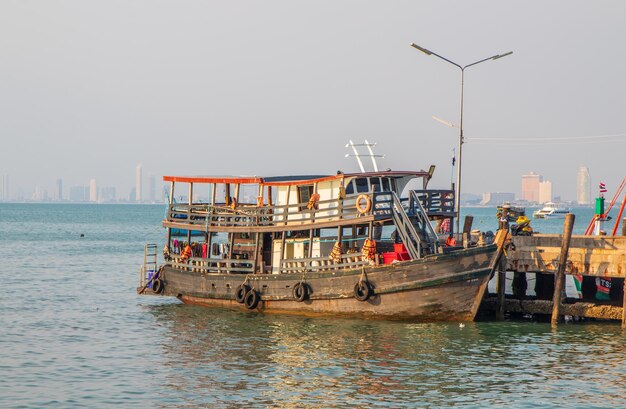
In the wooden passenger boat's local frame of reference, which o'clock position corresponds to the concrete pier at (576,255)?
The concrete pier is roughly at 11 o'clock from the wooden passenger boat.

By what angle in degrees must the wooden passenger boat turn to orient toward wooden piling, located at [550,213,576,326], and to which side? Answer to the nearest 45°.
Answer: approximately 45° to its left

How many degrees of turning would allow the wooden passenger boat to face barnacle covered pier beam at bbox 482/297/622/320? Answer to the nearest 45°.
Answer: approximately 45° to its left

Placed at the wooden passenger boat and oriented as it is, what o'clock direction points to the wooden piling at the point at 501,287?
The wooden piling is roughly at 11 o'clock from the wooden passenger boat.

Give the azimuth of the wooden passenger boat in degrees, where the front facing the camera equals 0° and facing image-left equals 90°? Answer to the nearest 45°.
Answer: approximately 315°
